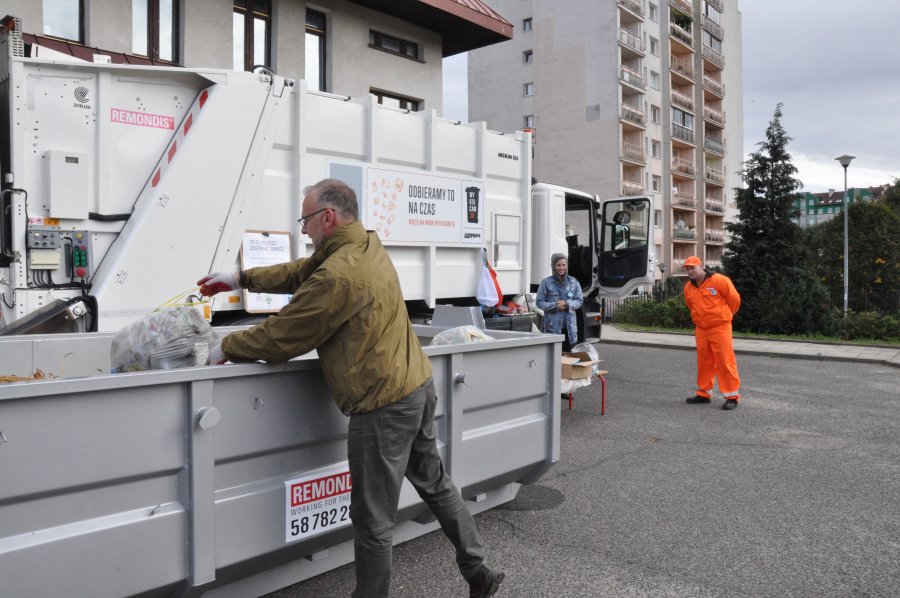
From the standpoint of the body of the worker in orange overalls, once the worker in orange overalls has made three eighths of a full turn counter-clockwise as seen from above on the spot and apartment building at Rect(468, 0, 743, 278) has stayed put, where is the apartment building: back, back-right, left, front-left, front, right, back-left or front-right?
left

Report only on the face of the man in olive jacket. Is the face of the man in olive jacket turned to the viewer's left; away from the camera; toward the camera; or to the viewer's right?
to the viewer's left

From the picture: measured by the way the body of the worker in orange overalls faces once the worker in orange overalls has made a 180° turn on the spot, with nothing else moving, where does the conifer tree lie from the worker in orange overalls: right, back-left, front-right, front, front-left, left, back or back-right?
front-left

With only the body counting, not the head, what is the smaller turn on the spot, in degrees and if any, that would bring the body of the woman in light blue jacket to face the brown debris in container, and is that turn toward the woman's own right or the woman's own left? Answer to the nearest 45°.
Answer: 0° — they already face it

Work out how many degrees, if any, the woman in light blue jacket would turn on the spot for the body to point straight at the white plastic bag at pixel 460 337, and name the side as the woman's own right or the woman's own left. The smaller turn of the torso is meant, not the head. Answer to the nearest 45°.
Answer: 0° — they already face it

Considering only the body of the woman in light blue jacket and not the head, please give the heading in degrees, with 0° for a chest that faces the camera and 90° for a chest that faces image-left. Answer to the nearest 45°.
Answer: approximately 0°

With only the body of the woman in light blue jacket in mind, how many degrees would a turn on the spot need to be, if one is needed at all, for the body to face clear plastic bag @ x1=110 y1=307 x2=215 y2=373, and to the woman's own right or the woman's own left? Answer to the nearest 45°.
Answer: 0° — they already face it

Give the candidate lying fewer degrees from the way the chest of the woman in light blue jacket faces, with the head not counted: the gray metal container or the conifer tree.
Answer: the gray metal container

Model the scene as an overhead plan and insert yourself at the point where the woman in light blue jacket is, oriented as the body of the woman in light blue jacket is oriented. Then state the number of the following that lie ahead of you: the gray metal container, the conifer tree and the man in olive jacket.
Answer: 2
